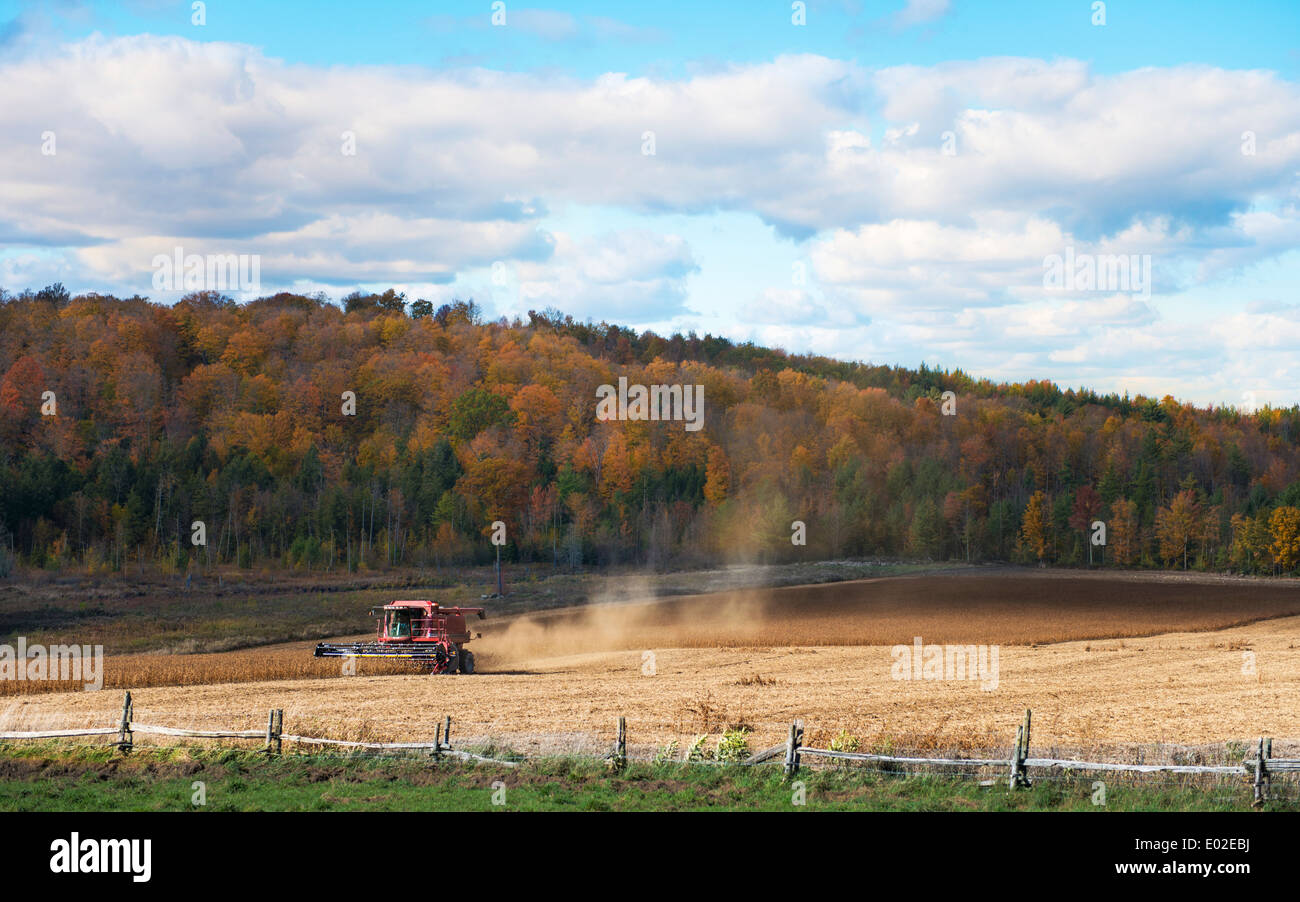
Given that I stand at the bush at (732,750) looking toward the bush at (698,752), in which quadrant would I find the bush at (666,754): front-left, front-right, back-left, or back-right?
front-left

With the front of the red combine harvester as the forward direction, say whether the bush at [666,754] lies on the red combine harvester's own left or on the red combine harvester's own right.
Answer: on the red combine harvester's own left

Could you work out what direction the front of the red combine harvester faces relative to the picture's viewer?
facing the viewer and to the left of the viewer

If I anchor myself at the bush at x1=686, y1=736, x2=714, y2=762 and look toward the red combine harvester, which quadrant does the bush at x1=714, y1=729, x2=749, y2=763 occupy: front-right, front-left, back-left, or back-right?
back-right

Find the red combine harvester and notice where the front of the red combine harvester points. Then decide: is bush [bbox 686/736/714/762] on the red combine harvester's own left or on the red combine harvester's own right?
on the red combine harvester's own left

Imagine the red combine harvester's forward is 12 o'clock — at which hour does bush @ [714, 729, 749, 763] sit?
The bush is roughly at 10 o'clock from the red combine harvester.

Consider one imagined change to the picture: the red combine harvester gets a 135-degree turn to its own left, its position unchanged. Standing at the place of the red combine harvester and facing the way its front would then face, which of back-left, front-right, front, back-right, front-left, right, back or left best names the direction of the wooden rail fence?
right
